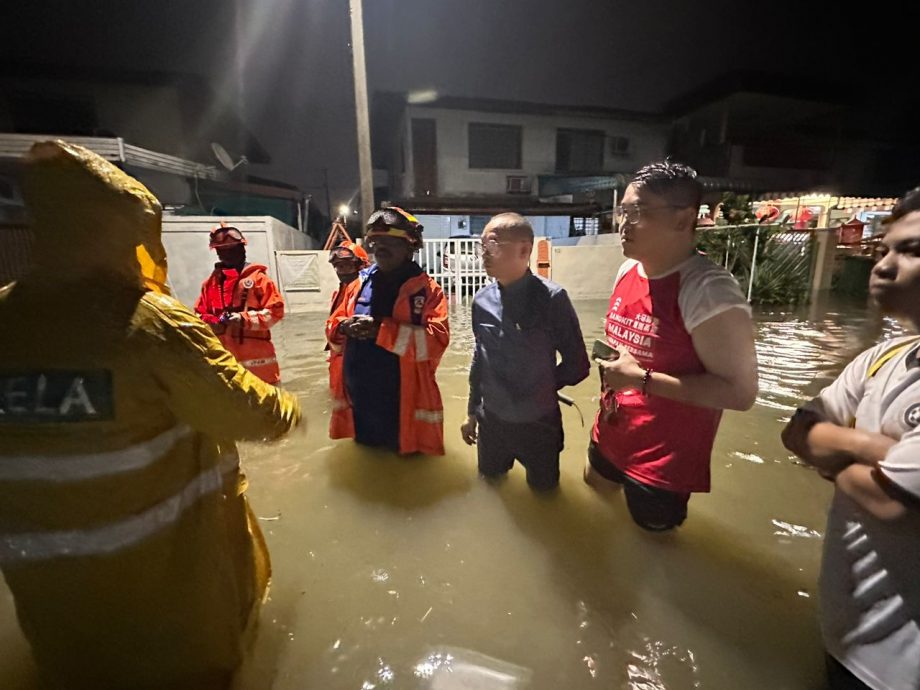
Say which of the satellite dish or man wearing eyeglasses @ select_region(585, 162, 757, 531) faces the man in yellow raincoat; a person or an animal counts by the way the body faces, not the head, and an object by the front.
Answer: the man wearing eyeglasses

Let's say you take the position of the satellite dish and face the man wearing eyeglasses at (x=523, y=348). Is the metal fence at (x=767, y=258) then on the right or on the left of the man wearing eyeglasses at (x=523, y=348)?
left

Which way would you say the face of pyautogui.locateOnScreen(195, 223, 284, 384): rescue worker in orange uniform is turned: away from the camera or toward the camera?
toward the camera

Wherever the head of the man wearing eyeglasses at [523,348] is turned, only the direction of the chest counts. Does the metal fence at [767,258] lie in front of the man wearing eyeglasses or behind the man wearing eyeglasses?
behind

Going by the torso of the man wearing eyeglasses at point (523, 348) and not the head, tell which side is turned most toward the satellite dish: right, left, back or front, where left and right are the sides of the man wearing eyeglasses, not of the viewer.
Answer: right

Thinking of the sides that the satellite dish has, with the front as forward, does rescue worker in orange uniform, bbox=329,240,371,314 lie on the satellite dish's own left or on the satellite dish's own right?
on the satellite dish's own right

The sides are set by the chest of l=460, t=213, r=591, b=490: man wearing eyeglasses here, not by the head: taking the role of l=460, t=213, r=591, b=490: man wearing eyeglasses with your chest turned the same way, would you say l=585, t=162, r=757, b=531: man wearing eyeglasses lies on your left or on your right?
on your left

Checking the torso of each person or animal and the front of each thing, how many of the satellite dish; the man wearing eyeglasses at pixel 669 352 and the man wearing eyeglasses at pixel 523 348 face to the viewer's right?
1

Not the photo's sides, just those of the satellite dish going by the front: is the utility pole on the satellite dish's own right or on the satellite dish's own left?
on the satellite dish's own right

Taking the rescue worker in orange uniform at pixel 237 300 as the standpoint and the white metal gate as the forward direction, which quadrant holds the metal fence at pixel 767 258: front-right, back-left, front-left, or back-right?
front-right

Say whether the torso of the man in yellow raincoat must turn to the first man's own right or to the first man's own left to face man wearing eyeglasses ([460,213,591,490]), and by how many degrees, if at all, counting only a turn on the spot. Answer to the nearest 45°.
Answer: approximately 45° to the first man's own right

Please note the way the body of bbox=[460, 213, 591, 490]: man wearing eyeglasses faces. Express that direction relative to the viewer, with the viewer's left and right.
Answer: facing the viewer and to the left of the viewer

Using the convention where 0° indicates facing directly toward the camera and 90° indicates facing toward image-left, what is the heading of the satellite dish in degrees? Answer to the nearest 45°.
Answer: approximately 270°

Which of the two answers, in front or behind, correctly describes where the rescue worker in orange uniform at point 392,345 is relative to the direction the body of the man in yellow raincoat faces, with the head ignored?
in front

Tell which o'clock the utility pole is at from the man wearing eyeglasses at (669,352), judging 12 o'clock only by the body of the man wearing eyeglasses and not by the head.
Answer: The utility pole is roughly at 3 o'clock from the man wearing eyeglasses.

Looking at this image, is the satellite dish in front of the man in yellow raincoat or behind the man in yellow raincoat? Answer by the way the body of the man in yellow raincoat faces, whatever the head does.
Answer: in front

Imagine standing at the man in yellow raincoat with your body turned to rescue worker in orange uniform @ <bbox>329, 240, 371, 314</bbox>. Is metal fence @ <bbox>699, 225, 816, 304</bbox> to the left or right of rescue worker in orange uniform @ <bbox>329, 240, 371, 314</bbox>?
right
